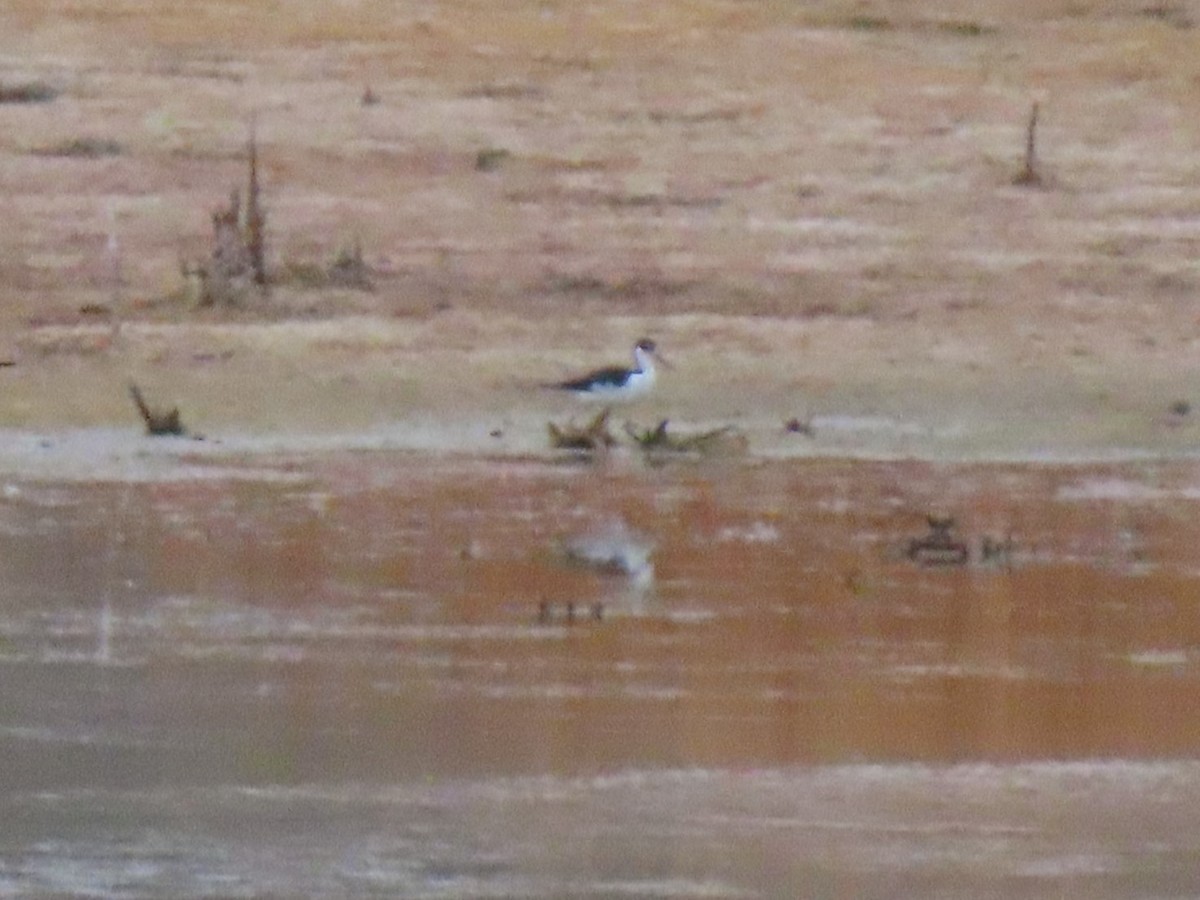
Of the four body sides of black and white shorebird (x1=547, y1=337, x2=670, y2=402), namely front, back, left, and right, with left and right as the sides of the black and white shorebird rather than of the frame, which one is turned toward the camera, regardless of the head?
right

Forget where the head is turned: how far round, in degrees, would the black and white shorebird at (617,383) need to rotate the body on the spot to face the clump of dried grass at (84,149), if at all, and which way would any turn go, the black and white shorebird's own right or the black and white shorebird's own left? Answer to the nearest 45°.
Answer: approximately 135° to the black and white shorebird's own left

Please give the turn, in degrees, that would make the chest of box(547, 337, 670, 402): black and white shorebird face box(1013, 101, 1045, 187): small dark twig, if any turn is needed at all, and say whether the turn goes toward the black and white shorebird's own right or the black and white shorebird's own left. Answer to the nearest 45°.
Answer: approximately 45° to the black and white shorebird's own left

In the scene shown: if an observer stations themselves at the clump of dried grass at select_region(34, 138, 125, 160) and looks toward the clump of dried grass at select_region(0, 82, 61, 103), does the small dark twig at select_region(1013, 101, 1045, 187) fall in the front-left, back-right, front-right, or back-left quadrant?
back-right

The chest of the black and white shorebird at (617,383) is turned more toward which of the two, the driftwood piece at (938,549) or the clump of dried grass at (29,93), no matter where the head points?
the driftwood piece

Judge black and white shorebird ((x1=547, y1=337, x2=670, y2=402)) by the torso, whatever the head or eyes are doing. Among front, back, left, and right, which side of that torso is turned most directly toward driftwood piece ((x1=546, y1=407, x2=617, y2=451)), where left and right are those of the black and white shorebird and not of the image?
right

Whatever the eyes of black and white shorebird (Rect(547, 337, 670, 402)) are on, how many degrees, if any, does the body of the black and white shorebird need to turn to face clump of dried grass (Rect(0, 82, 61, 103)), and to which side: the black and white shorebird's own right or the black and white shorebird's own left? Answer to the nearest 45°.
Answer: approximately 135° to the black and white shorebird's own left

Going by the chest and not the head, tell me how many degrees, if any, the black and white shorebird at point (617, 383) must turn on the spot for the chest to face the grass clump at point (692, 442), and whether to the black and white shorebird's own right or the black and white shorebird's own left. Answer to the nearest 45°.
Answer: approximately 45° to the black and white shorebird's own right

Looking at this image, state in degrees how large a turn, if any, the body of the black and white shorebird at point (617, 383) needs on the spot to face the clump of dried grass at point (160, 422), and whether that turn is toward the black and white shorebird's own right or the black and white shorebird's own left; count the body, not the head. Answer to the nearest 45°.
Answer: approximately 180°

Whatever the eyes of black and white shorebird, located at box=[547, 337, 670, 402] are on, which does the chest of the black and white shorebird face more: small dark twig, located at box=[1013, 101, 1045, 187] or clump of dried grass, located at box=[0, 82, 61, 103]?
the small dark twig

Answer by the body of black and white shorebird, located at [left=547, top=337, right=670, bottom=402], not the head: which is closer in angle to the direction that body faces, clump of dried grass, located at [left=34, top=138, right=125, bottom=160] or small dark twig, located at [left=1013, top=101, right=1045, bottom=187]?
the small dark twig
